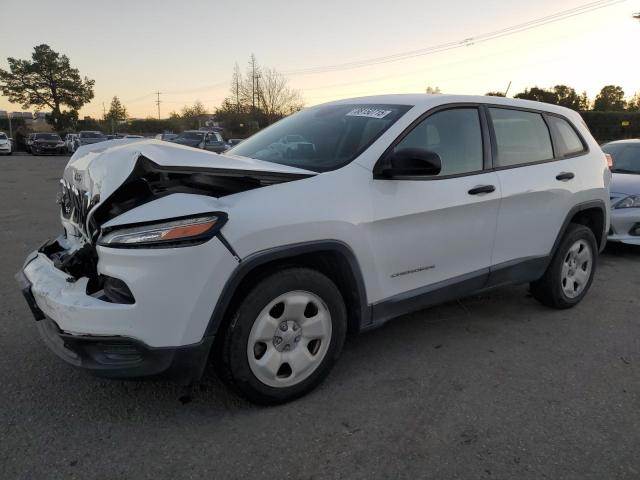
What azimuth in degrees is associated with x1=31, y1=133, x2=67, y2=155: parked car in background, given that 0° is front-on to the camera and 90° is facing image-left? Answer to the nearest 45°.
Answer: approximately 315°

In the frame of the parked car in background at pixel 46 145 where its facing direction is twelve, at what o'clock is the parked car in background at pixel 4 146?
the parked car in background at pixel 4 146 is roughly at 4 o'clock from the parked car in background at pixel 46 145.

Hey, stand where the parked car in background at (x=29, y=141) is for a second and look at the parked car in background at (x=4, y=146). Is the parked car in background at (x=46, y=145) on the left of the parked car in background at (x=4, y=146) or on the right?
left

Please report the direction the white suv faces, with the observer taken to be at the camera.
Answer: facing the viewer and to the left of the viewer

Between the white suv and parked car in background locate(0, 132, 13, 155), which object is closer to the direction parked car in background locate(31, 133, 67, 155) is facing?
the white suv

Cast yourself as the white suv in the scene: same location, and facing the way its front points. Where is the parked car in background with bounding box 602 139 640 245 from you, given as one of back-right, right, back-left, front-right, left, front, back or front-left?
back
